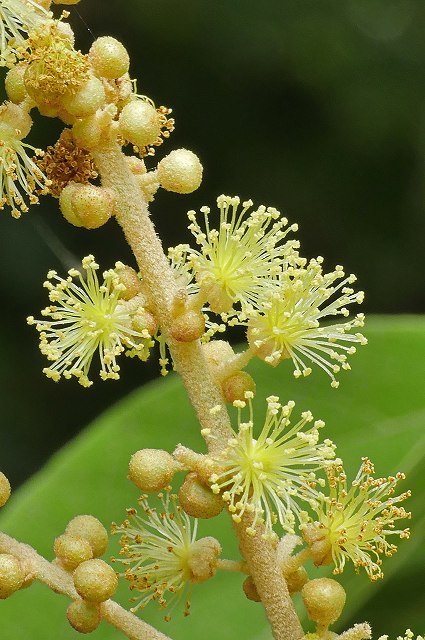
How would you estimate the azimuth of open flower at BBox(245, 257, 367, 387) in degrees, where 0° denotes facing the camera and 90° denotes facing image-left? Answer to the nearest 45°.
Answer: approximately 315°

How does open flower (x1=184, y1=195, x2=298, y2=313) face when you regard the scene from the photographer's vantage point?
facing the viewer and to the right of the viewer

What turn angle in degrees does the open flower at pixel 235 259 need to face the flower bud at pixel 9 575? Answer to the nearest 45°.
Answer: approximately 135° to its right

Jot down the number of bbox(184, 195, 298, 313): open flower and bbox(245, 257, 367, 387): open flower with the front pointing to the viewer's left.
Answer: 0
